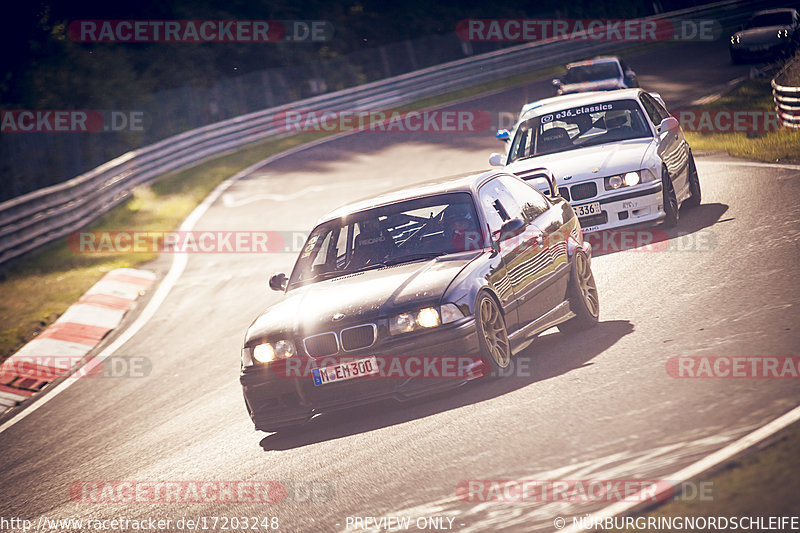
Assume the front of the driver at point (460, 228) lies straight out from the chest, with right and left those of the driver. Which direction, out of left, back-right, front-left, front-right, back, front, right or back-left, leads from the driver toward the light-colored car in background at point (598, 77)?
back-right

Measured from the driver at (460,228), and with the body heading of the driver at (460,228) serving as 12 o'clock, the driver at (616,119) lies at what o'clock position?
the driver at (616,119) is roughly at 5 o'clock from the driver at (460,228).

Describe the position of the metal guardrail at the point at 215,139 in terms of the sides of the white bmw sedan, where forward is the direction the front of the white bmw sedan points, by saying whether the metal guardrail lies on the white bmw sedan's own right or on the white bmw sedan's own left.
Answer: on the white bmw sedan's own right

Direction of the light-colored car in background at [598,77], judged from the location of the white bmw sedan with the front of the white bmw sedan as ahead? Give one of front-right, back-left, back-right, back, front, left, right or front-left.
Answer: back-right

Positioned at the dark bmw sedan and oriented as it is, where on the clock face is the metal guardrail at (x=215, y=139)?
The metal guardrail is roughly at 4 o'clock from the dark bmw sedan.

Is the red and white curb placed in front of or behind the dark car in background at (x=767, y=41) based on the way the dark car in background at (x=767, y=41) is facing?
in front

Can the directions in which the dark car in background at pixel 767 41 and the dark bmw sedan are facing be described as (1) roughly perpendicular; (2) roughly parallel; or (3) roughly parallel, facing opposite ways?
roughly parallel

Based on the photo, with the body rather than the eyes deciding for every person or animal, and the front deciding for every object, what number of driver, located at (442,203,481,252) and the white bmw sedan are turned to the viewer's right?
0

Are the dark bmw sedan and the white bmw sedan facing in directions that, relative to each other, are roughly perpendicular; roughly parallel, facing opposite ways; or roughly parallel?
roughly parallel

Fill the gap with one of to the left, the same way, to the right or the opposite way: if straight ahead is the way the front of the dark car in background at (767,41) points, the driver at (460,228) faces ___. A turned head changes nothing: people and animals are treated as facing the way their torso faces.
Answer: the same way

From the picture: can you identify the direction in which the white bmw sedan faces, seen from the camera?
facing the viewer and to the left of the viewer

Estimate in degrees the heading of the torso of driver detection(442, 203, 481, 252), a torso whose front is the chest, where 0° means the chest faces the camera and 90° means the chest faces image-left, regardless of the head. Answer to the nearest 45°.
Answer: approximately 45°

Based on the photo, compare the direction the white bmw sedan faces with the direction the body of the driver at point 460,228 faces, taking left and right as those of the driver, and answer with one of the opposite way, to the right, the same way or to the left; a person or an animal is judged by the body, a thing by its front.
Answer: the same way

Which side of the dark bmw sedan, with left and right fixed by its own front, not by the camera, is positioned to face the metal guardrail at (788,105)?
back

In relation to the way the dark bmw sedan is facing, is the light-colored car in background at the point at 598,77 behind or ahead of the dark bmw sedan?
behind

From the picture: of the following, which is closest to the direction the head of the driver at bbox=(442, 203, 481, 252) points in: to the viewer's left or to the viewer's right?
to the viewer's left
